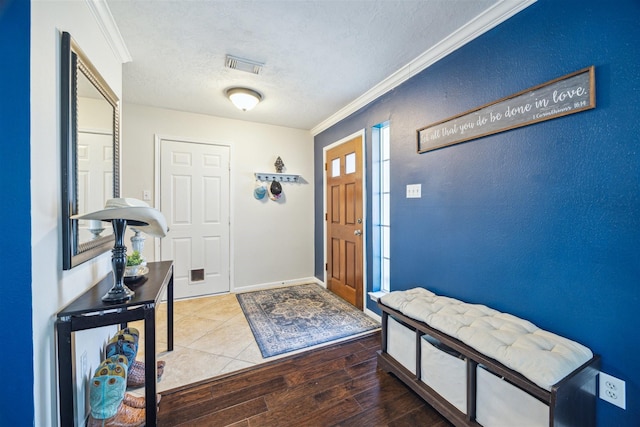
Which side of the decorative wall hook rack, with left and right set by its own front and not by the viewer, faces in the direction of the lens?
front

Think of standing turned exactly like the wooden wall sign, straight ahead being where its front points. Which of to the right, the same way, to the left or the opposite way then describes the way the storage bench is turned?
the same way

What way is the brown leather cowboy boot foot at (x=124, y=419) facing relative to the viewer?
to the viewer's right

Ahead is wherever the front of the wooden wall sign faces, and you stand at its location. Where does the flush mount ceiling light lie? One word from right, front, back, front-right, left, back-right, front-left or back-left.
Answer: front-right

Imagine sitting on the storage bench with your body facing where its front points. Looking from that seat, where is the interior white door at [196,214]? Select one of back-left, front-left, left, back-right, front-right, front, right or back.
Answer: front-right

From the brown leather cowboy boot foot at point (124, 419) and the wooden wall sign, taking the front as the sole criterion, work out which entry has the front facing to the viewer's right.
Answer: the brown leather cowboy boot foot

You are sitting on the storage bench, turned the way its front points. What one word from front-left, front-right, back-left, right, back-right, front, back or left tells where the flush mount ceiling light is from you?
front-right

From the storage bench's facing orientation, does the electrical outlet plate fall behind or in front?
behind

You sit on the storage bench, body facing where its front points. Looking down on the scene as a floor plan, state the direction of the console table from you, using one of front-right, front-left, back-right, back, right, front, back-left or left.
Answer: front

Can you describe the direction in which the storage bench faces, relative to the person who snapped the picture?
facing the viewer and to the left of the viewer

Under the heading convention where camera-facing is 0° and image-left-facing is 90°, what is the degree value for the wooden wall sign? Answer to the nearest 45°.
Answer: approximately 45°

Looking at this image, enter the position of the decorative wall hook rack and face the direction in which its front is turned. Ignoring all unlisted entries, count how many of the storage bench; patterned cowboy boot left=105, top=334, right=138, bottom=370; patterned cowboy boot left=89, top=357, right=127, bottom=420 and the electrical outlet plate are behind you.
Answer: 0

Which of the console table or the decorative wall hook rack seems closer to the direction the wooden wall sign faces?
the console table
